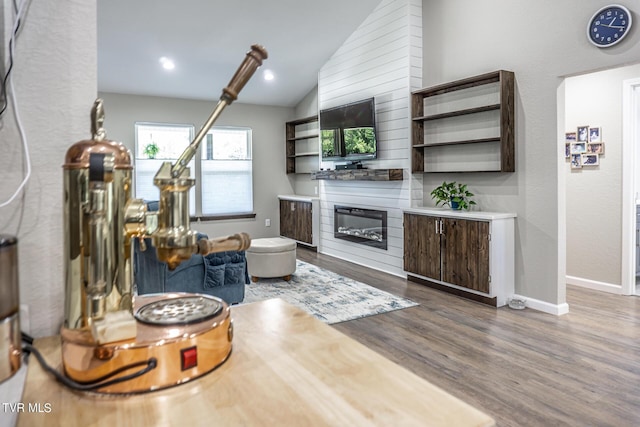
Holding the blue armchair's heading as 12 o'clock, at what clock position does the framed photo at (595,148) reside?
The framed photo is roughly at 12 o'clock from the blue armchair.

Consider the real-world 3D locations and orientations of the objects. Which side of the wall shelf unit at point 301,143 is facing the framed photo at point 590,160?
left

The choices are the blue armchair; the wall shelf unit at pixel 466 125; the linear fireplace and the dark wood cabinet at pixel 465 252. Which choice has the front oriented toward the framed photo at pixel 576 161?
the blue armchair

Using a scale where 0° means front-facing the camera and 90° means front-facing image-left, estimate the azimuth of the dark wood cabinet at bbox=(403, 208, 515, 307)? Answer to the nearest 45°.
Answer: approximately 45°

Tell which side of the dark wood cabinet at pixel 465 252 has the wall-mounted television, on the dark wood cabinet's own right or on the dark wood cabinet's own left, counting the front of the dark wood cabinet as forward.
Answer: on the dark wood cabinet's own right

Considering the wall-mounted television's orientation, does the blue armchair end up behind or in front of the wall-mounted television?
in front

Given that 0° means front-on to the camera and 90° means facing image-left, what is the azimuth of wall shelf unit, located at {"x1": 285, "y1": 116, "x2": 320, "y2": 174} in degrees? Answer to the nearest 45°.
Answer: approximately 45°

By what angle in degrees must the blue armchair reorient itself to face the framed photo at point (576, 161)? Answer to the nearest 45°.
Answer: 0° — it already faces it

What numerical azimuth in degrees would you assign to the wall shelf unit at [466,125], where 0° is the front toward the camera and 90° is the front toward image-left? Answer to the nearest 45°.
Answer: approximately 45°
